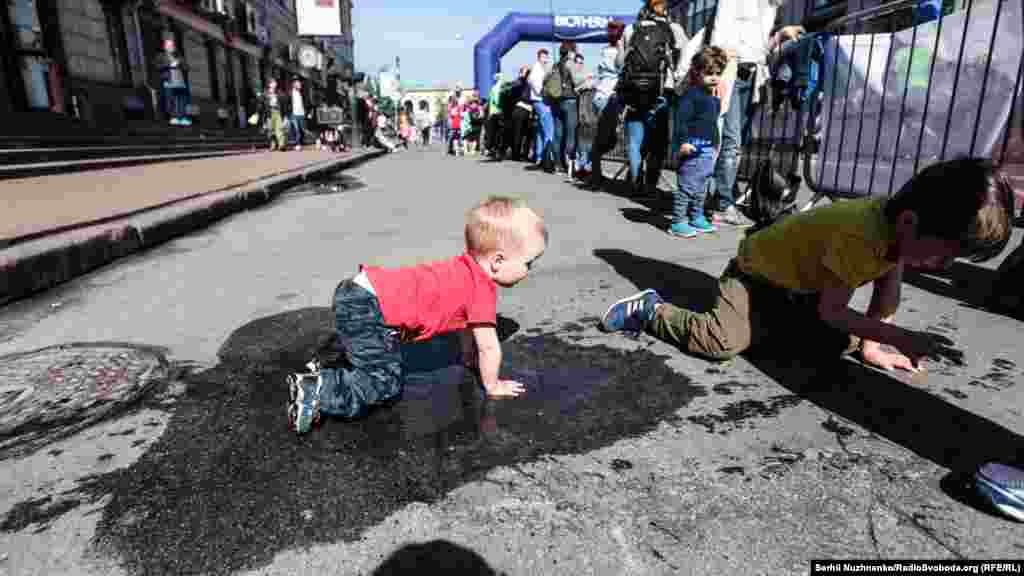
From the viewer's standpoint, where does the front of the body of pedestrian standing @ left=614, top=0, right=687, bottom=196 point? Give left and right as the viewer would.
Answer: facing away from the viewer

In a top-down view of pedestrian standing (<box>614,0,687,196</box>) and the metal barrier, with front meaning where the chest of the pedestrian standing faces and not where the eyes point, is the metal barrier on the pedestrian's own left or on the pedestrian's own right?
on the pedestrian's own right

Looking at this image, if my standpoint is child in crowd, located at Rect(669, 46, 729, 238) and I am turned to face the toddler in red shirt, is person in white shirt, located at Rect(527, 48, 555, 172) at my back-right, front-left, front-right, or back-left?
back-right

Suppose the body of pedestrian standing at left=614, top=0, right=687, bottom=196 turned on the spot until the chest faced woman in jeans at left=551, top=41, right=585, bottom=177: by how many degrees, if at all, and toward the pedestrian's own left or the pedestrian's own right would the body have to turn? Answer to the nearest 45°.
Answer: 0° — they already face them

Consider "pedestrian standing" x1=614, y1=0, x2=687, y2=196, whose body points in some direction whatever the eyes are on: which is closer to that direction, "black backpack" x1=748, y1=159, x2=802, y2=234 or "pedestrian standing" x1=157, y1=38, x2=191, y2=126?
the pedestrian standing
